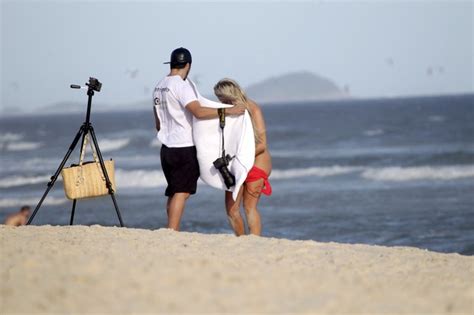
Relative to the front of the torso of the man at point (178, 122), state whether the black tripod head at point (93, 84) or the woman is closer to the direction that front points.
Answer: the woman

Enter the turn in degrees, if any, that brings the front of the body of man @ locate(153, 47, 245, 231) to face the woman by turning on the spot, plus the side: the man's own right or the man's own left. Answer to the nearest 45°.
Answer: approximately 45° to the man's own right

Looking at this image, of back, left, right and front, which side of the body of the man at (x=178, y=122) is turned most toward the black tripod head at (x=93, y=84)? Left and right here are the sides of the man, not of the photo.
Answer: left

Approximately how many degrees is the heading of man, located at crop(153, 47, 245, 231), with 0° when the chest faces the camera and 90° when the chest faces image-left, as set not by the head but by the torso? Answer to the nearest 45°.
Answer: approximately 225°

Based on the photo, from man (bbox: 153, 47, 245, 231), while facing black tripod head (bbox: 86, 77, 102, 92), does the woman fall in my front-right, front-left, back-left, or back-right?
back-right

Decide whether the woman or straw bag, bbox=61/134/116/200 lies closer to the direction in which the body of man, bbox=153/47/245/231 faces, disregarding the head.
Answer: the woman
